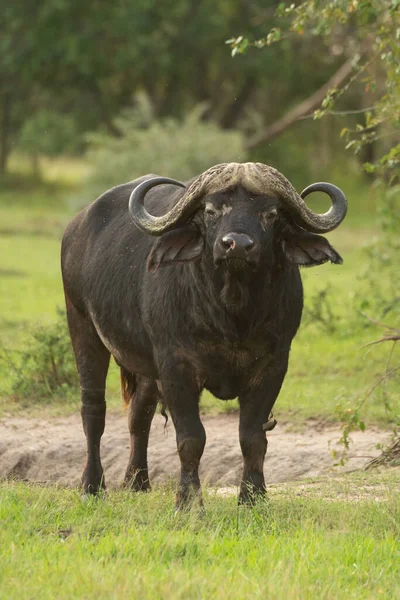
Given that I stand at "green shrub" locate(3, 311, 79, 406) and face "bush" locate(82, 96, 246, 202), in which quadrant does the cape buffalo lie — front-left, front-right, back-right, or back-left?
back-right

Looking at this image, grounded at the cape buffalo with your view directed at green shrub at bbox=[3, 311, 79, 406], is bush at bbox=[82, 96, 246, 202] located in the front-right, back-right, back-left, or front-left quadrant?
front-right

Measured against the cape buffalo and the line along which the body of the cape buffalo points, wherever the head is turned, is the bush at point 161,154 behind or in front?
behind

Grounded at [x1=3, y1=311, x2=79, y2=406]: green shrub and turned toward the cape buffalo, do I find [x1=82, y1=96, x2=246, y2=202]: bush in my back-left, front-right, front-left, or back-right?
back-left

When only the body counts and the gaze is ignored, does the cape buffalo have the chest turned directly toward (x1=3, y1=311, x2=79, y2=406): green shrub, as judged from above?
no

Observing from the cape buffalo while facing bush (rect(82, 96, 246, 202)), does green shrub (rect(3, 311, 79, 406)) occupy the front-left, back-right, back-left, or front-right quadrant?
front-left
